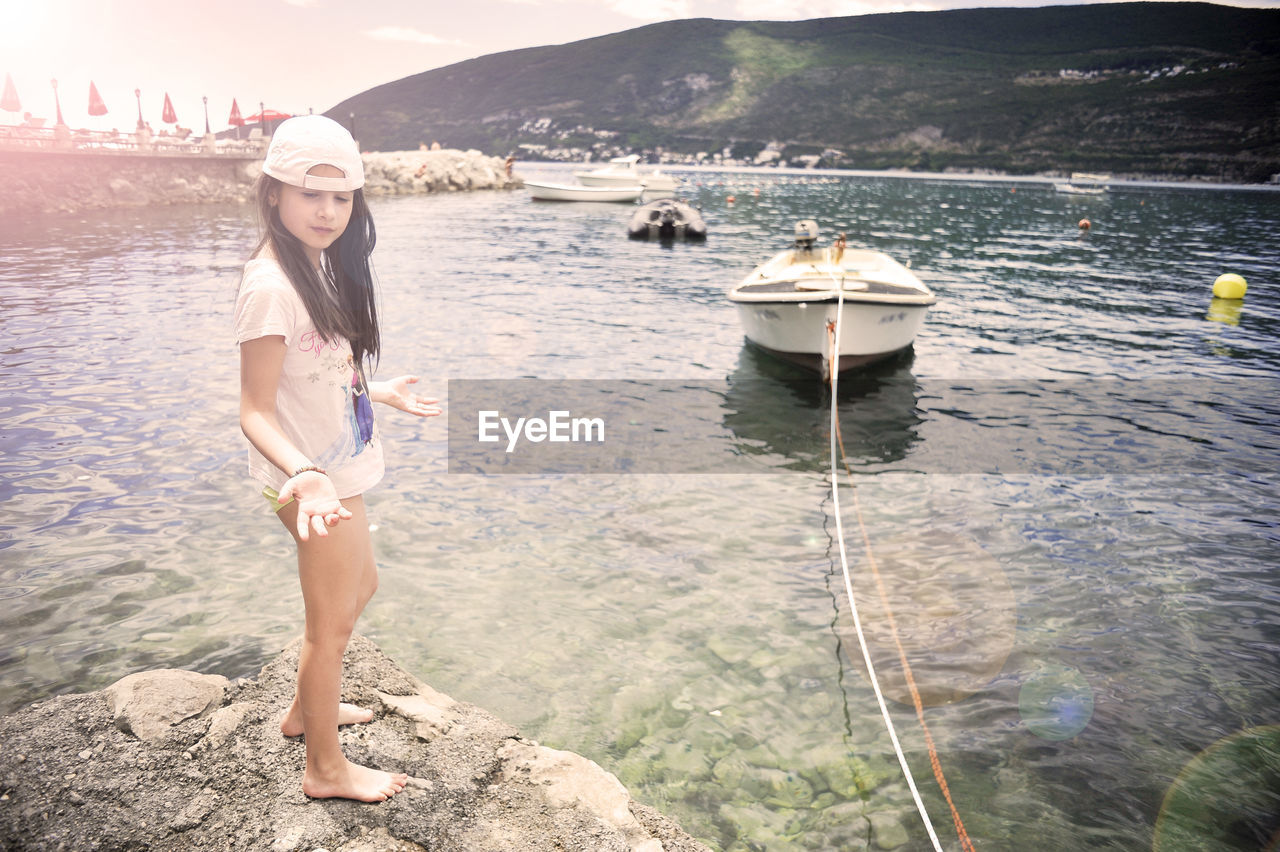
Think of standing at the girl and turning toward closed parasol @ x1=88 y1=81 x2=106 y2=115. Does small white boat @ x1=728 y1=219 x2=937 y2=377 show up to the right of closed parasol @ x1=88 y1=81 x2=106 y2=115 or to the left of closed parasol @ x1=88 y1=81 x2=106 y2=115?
right

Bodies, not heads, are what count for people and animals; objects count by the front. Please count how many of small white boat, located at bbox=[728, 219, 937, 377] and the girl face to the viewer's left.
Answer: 0

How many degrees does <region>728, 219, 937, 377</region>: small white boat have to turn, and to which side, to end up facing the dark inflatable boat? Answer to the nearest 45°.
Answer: approximately 180°

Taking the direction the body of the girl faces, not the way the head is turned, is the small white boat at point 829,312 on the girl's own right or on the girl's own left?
on the girl's own left

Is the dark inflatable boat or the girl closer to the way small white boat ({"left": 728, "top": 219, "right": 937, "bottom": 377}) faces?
the girl

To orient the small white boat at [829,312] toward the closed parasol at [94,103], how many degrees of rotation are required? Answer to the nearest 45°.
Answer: approximately 135° to its right

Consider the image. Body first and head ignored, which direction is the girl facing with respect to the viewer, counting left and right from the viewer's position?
facing the viewer and to the right of the viewer

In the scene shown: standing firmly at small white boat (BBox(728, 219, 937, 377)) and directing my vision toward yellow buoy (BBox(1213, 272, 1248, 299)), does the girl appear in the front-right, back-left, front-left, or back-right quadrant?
back-right

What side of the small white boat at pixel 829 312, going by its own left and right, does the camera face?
front

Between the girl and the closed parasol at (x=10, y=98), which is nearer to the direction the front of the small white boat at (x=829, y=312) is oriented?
the girl

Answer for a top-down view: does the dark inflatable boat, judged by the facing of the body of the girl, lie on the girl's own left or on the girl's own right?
on the girl's own left

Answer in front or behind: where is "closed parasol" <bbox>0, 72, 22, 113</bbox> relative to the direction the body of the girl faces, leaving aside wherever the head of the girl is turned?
behind

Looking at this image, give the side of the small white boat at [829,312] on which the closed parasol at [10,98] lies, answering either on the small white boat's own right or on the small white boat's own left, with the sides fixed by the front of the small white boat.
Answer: on the small white boat's own right

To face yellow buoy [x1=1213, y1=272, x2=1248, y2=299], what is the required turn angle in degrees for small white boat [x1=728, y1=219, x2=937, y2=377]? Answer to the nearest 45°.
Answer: approximately 135° to its left
